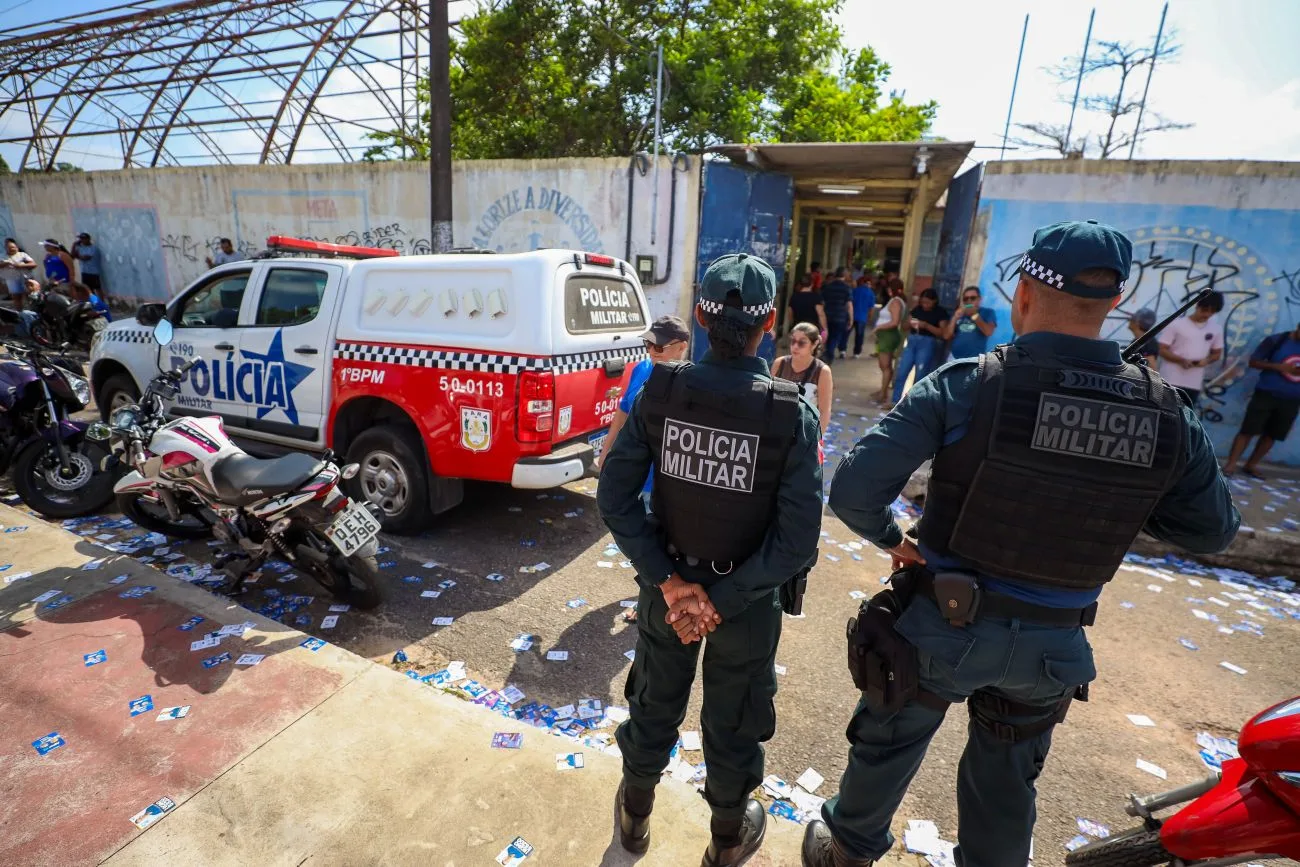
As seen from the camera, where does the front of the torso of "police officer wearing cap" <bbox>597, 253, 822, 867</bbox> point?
away from the camera

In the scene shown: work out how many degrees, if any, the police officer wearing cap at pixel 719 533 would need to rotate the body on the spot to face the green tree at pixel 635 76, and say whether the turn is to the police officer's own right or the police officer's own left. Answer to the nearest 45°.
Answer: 0° — they already face it

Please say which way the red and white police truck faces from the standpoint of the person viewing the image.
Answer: facing away from the viewer and to the left of the viewer

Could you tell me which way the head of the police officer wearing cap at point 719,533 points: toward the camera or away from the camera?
away from the camera

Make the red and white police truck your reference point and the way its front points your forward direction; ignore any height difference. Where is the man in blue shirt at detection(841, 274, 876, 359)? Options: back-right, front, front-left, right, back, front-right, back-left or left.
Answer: right

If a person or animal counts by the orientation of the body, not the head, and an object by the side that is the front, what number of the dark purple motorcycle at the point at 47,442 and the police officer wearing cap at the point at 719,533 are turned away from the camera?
1

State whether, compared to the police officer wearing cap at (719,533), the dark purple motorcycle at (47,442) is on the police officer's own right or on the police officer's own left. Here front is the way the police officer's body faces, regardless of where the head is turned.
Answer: on the police officer's own left

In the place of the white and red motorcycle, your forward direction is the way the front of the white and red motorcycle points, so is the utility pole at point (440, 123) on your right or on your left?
on your right

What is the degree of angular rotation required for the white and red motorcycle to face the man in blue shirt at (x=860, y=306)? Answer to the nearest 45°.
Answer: approximately 90° to its right

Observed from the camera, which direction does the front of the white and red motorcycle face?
facing away from the viewer and to the left of the viewer

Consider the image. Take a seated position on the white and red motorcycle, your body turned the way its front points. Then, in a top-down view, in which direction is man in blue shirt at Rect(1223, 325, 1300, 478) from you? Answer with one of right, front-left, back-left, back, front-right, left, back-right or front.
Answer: back-right

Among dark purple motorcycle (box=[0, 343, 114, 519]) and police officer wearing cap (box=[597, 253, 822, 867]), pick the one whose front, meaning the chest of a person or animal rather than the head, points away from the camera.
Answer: the police officer wearing cap

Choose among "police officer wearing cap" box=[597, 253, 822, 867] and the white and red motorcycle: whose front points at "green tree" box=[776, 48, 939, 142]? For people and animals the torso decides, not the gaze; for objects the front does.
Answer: the police officer wearing cap
